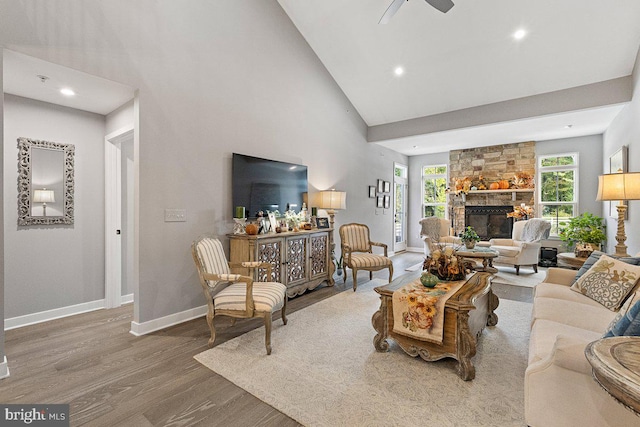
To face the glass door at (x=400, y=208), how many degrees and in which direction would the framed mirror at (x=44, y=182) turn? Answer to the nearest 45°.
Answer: approximately 45° to its left

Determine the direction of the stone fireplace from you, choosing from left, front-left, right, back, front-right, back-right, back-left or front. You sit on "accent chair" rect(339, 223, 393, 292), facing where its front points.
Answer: left

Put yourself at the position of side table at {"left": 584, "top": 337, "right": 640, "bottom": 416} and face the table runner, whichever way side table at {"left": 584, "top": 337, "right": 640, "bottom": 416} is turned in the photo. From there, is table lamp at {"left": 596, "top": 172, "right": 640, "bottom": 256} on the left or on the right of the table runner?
right

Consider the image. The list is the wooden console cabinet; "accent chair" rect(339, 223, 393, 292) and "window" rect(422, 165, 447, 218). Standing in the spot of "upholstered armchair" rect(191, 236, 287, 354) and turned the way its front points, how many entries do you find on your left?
3

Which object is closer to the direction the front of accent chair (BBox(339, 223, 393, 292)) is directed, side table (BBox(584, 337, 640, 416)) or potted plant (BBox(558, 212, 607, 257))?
the side table

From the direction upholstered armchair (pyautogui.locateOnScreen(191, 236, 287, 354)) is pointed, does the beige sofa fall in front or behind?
in front

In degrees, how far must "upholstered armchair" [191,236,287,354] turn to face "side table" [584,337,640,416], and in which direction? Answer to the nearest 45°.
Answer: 0° — it already faces it

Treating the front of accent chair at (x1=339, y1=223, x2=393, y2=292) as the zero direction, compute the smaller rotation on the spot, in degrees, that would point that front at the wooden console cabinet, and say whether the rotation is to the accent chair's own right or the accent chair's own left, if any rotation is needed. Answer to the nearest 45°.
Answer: approximately 90° to the accent chair's own right

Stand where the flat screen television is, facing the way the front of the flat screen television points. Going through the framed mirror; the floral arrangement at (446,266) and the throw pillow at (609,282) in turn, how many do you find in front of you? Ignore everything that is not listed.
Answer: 2

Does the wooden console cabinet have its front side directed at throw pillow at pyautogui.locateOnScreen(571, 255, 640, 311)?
yes

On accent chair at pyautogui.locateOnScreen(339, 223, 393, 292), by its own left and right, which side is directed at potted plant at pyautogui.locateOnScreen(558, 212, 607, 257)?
left

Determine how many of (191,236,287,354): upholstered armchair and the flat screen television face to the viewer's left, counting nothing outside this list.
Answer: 0

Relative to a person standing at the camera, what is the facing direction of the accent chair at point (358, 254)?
facing the viewer and to the right of the viewer

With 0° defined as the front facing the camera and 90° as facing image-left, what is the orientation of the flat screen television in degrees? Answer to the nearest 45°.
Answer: approximately 315°

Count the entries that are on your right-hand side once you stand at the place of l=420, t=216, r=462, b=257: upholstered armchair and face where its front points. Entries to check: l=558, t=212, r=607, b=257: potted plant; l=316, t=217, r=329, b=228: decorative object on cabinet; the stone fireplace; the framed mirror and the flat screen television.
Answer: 3
